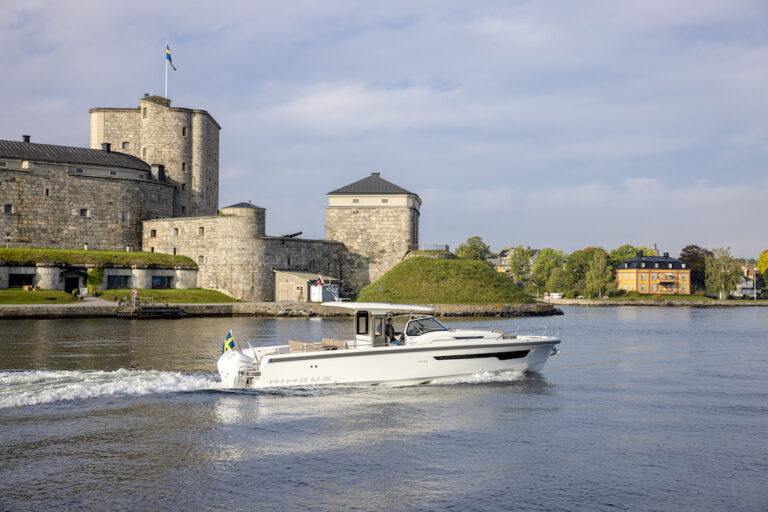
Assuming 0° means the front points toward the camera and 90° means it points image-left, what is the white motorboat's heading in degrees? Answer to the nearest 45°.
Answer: approximately 270°
